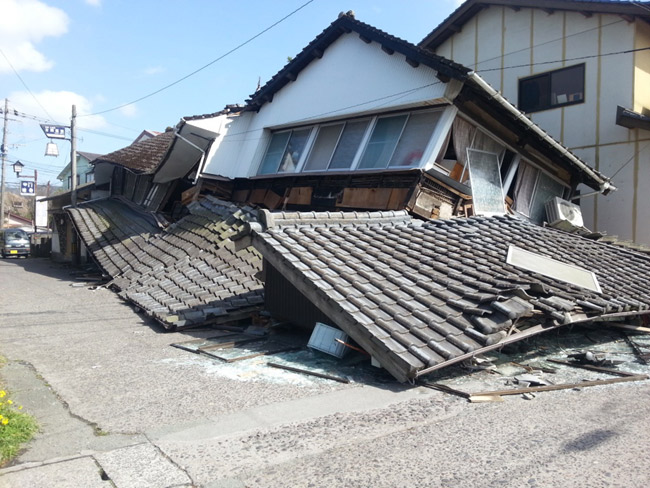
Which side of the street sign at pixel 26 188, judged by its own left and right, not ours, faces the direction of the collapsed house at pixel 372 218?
front

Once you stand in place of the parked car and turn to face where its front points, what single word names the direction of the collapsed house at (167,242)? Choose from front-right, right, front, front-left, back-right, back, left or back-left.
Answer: front

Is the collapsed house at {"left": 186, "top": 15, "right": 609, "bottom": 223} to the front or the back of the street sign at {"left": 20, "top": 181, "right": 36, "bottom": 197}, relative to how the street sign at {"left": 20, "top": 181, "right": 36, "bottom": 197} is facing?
to the front

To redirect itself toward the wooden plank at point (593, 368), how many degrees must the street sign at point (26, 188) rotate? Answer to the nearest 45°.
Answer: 0° — it already faces it

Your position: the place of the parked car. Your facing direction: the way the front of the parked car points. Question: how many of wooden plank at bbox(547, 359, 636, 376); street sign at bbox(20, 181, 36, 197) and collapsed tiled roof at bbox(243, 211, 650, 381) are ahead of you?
2

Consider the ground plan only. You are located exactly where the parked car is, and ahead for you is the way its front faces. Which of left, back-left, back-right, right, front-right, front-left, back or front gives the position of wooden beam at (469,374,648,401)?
front

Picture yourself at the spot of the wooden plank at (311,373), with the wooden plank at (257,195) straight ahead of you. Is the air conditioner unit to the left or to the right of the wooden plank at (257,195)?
right

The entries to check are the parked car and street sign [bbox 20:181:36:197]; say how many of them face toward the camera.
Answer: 2

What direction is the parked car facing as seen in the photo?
toward the camera

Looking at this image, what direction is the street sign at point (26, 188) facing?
toward the camera

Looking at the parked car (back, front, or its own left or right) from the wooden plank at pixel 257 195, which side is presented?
front

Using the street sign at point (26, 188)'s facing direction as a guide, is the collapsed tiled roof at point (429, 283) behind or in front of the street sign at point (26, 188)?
in front
